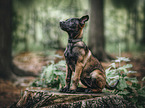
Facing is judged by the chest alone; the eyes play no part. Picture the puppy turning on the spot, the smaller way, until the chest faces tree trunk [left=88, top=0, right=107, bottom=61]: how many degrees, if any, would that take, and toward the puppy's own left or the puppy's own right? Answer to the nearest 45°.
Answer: approximately 90° to the puppy's own right

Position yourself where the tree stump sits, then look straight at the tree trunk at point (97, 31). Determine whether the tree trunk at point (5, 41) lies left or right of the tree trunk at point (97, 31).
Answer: left

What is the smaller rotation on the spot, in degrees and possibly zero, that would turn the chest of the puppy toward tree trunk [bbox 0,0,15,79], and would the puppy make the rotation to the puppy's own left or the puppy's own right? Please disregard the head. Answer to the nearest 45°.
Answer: approximately 45° to the puppy's own right

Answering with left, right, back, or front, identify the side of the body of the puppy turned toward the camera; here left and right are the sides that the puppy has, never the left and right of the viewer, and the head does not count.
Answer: left
